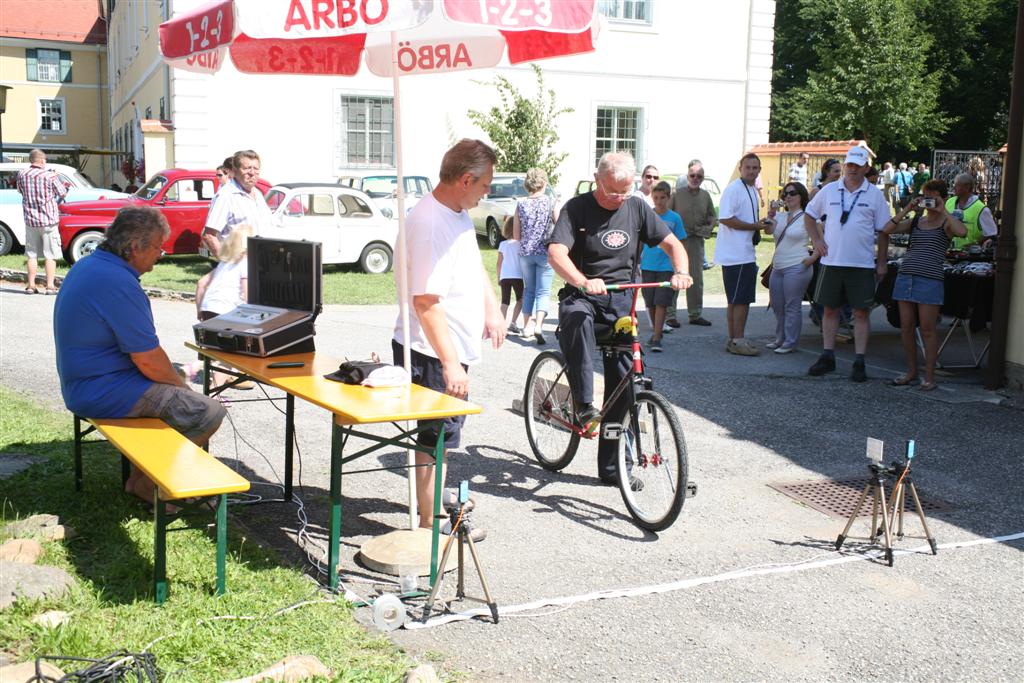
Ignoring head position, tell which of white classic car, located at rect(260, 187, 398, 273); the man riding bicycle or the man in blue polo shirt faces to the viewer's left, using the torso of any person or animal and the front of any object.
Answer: the white classic car

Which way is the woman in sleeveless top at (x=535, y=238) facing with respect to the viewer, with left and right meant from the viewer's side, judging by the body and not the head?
facing away from the viewer

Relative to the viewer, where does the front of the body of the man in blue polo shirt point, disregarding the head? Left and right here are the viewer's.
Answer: facing away from the viewer and to the right of the viewer

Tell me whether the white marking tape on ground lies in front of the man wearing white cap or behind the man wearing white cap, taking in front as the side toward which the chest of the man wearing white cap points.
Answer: in front

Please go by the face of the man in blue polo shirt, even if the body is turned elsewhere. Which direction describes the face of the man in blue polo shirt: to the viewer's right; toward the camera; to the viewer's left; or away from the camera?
to the viewer's right

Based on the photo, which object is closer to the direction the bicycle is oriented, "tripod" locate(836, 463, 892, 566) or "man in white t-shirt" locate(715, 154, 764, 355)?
the tripod

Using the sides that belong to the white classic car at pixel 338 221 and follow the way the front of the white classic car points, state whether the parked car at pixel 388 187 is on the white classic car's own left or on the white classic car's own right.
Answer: on the white classic car's own right

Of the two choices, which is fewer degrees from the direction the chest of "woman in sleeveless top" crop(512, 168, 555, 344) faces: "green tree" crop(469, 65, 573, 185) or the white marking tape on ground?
the green tree

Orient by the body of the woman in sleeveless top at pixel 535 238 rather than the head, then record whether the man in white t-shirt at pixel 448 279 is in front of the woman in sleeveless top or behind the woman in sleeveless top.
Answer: behind

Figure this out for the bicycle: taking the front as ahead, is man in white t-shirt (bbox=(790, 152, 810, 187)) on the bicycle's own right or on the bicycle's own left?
on the bicycle's own left

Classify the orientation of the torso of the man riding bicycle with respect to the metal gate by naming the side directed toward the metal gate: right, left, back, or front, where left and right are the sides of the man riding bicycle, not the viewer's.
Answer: left

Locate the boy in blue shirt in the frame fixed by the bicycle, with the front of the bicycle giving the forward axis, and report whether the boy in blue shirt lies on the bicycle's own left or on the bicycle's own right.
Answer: on the bicycle's own left
